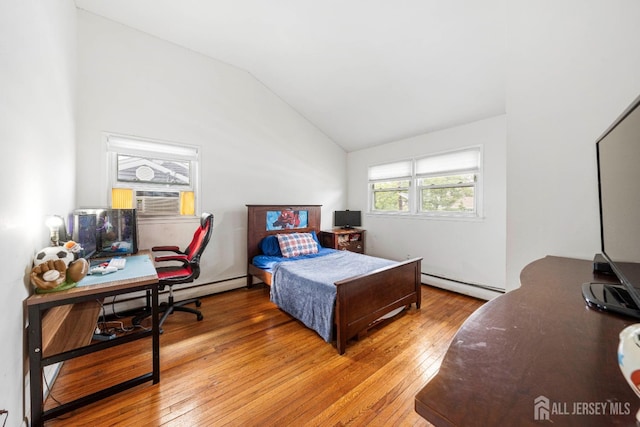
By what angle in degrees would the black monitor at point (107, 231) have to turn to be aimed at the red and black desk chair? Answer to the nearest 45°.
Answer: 0° — it already faces it

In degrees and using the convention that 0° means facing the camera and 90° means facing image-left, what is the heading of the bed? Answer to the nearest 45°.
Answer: approximately 315°

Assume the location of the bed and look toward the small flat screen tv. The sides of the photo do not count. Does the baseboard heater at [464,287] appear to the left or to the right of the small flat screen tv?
right

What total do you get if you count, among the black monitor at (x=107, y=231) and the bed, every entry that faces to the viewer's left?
0

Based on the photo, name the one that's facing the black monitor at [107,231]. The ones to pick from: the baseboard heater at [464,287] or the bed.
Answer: the baseboard heater

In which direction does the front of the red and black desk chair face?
to the viewer's left

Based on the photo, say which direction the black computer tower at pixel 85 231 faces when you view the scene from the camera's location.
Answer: facing the viewer and to the right of the viewer

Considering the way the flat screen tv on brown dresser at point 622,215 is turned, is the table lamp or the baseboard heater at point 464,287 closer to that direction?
the table lamp

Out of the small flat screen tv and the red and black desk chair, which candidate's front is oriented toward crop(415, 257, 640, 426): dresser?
the small flat screen tv

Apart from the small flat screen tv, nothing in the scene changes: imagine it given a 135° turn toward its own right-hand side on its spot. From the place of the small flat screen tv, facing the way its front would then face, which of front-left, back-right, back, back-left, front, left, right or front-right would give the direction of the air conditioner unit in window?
left

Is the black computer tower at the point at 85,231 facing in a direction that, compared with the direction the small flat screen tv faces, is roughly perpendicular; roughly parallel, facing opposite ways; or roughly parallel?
roughly perpendicular

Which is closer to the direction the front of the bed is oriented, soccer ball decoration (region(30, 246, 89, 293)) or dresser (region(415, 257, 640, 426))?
the dresser

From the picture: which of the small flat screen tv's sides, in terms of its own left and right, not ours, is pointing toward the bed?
front

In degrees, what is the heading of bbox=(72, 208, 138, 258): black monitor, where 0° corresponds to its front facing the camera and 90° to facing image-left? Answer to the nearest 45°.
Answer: approximately 315°

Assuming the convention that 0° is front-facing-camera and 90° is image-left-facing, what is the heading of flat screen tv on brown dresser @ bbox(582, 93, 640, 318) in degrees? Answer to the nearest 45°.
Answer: approximately 45°

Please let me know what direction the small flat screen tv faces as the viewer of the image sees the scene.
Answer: facing the viewer

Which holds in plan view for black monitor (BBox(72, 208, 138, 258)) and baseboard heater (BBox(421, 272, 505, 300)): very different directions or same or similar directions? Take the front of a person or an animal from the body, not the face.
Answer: very different directions
